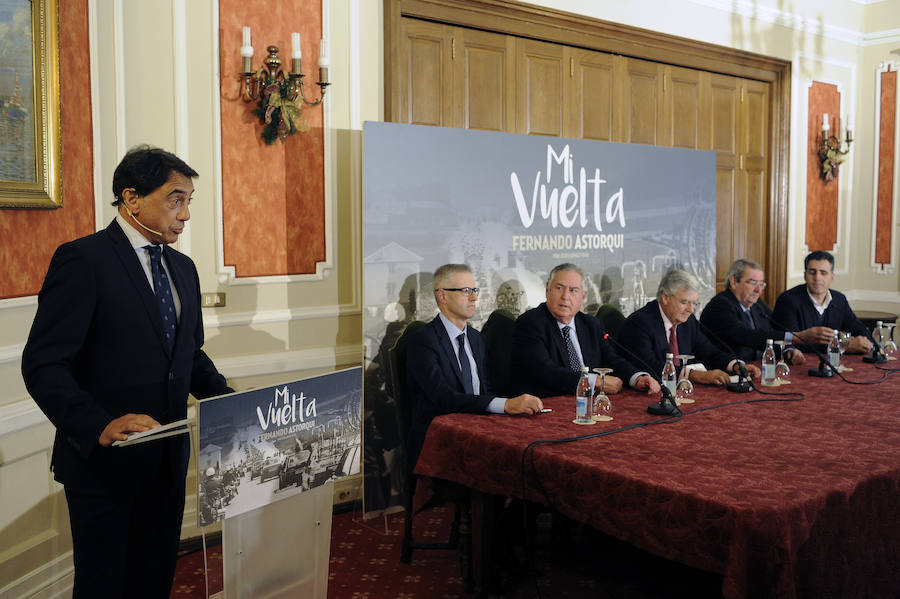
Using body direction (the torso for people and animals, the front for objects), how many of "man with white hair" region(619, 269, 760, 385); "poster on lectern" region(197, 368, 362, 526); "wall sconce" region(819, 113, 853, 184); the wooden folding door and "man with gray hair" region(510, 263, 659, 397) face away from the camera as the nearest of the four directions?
0

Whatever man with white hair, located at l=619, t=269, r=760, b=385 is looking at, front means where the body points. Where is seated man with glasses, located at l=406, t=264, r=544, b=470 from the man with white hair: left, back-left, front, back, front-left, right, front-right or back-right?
right

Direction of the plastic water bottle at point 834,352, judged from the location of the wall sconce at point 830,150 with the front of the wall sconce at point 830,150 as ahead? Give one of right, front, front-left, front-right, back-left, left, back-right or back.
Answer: front-right

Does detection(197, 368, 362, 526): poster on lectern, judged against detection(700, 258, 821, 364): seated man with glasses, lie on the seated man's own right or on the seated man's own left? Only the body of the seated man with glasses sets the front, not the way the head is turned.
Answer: on the seated man's own right

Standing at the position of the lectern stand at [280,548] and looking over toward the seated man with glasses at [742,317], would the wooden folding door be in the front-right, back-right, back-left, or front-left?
front-left

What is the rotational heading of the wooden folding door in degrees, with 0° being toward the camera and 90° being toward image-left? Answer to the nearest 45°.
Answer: approximately 315°

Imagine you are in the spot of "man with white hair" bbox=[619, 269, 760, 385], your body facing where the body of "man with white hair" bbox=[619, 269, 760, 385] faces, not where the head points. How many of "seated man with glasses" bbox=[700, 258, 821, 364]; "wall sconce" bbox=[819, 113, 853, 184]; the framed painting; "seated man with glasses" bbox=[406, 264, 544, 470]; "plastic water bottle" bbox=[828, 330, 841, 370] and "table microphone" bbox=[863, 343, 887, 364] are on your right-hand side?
2

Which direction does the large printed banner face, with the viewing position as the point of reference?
facing the viewer and to the right of the viewer

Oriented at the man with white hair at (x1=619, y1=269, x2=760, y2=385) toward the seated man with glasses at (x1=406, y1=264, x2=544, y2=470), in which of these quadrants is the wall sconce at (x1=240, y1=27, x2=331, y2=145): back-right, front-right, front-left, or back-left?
front-right

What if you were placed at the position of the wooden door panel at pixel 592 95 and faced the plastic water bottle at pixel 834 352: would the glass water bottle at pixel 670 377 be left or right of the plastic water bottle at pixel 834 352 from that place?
right

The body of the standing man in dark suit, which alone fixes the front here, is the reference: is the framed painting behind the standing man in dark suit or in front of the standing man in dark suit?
behind

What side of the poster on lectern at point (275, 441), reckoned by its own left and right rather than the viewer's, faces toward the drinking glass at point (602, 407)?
left

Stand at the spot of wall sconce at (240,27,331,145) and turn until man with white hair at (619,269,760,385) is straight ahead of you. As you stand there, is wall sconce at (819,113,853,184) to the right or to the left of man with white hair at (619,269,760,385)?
left

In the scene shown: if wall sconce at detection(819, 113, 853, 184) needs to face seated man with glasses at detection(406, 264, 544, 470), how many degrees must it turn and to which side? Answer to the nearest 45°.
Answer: approximately 45° to its right

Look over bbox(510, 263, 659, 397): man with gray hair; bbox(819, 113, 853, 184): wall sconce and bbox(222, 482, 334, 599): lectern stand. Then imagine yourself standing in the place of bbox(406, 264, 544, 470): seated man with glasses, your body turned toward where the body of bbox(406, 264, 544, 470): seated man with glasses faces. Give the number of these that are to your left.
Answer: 2

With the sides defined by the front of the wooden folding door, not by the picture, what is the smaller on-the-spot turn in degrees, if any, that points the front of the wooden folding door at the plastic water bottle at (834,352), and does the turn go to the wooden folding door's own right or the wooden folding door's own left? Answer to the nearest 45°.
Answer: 0° — it already faces it
